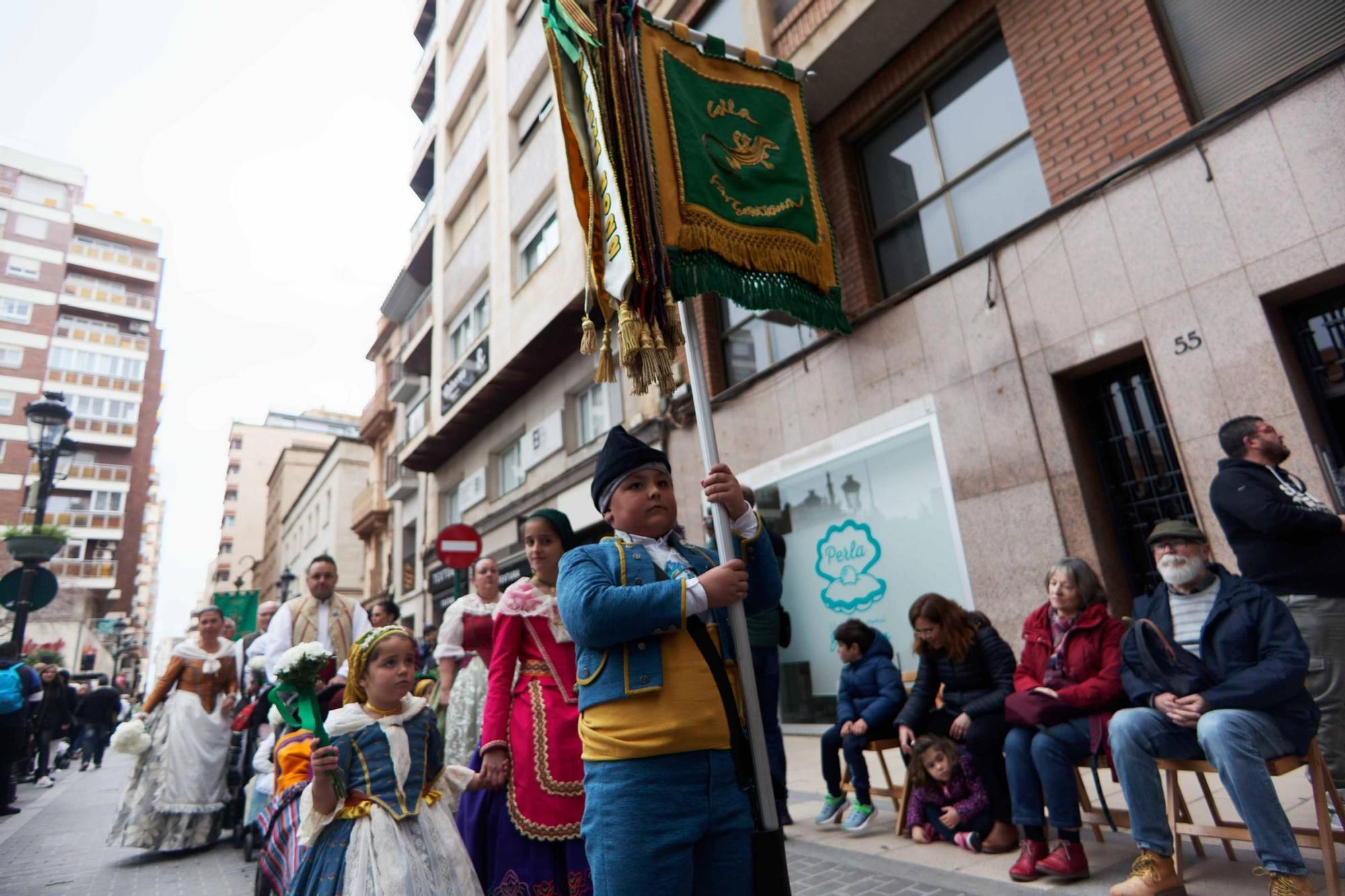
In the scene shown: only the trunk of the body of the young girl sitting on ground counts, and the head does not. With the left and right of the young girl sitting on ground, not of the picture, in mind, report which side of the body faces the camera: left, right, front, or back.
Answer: front

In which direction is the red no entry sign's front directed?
toward the camera

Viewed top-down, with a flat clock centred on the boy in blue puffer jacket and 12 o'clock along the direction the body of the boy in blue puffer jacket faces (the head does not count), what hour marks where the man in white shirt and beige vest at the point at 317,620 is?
The man in white shirt and beige vest is roughly at 1 o'clock from the boy in blue puffer jacket.

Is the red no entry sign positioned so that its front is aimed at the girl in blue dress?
yes

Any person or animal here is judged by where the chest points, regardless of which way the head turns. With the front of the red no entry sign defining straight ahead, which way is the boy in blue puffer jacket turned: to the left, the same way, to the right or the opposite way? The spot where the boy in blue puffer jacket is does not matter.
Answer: to the right

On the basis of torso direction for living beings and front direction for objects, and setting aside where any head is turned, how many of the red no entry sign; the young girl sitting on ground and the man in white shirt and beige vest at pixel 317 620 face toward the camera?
3

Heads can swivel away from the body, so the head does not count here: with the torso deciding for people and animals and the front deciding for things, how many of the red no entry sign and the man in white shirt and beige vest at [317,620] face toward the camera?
2

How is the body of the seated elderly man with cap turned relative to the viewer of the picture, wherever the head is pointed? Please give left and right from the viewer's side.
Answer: facing the viewer and to the left of the viewer

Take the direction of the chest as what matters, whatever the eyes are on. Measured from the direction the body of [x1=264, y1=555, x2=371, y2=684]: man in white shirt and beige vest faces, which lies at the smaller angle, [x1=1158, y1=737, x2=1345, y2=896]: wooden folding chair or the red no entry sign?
the wooden folding chair

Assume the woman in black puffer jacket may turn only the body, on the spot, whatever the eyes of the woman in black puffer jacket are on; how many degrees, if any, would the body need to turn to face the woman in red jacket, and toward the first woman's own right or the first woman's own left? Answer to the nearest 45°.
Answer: approximately 90° to the first woman's own left

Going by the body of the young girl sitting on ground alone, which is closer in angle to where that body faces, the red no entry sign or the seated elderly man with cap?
the seated elderly man with cap

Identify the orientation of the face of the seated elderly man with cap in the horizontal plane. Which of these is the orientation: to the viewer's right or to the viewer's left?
to the viewer's left

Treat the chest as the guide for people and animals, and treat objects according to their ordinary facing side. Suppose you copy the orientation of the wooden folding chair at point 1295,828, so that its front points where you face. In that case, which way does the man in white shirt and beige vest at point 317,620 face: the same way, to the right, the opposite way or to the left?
to the left

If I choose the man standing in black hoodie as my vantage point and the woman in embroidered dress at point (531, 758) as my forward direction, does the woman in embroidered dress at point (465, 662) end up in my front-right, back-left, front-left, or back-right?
front-right
